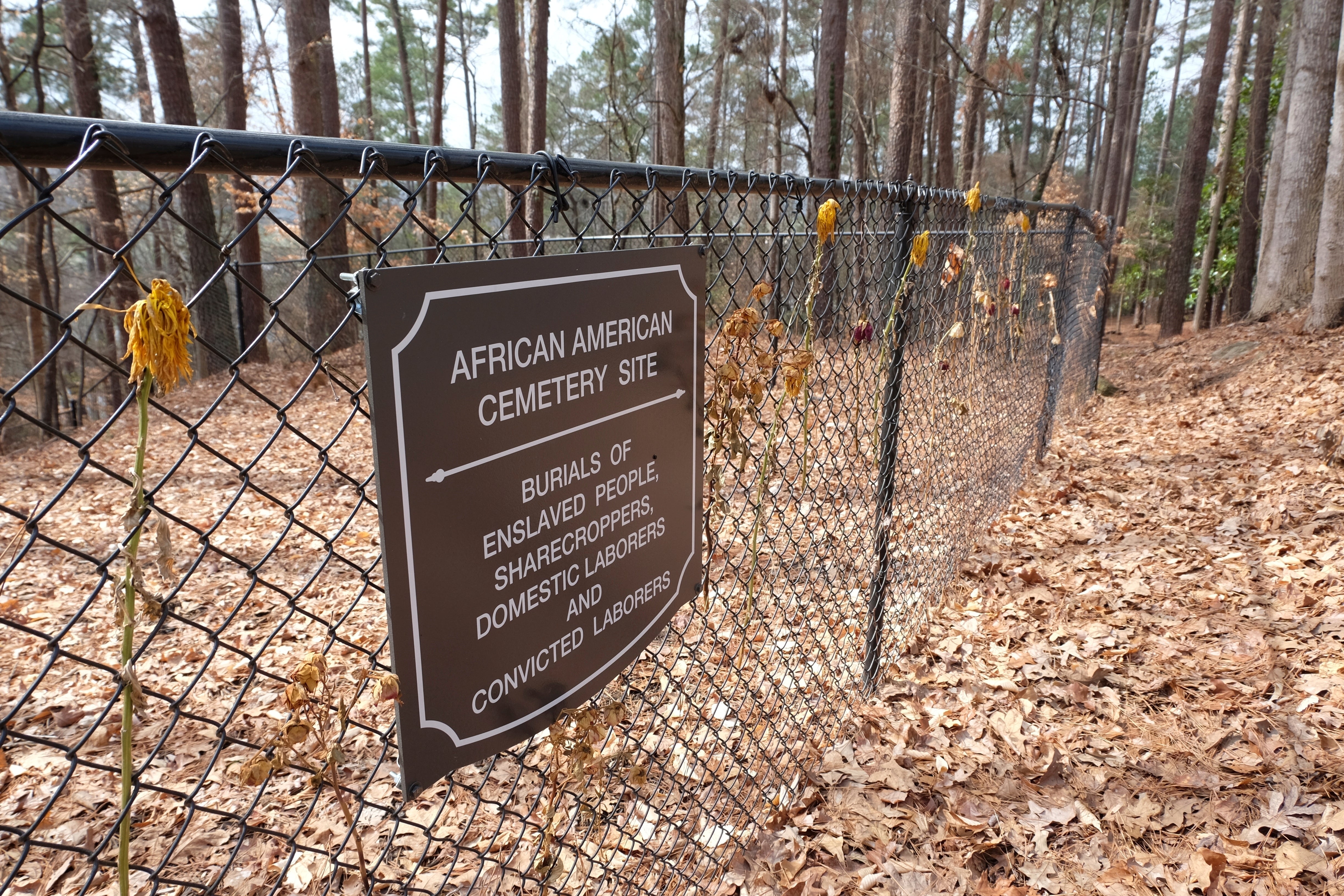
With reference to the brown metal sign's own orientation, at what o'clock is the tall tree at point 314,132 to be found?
The tall tree is roughly at 7 o'clock from the brown metal sign.

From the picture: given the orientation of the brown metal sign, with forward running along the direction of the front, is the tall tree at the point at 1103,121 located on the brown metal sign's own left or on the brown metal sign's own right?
on the brown metal sign's own left

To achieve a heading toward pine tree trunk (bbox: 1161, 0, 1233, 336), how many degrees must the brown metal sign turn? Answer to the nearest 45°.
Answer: approximately 90° to its left

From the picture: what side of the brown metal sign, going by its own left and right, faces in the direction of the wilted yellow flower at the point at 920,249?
left

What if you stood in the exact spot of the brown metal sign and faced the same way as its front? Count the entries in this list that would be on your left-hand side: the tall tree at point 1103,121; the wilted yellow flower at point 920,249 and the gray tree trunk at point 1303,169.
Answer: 3

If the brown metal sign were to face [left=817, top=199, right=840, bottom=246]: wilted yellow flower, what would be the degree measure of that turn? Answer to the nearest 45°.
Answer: approximately 90° to its left

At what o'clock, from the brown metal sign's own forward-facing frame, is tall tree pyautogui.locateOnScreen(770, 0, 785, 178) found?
The tall tree is roughly at 8 o'clock from the brown metal sign.

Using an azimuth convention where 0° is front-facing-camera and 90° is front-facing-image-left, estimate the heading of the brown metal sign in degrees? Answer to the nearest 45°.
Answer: approximately 315°
